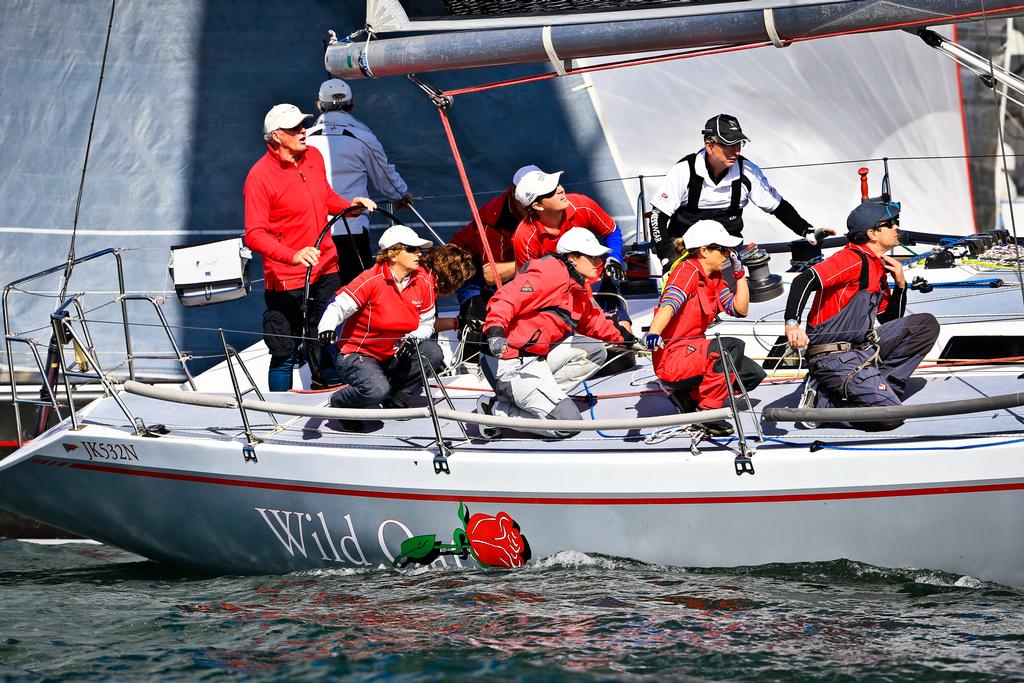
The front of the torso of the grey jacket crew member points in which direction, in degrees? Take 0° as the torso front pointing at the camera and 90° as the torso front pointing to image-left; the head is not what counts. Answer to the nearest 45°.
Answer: approximately 180°

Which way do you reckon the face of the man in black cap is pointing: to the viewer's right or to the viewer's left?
to the viewer's right

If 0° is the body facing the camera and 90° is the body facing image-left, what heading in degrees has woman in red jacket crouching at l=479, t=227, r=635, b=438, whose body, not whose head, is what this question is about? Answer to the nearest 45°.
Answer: approximately 270°

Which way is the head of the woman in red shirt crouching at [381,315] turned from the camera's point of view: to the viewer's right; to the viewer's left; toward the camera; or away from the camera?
to the viewer's right

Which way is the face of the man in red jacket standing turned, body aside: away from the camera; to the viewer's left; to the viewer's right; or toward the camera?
to the viewer's right

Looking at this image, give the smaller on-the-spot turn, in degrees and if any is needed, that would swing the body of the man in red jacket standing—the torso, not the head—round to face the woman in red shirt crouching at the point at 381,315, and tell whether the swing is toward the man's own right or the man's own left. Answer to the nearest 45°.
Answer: approximately 45° to the man's own right

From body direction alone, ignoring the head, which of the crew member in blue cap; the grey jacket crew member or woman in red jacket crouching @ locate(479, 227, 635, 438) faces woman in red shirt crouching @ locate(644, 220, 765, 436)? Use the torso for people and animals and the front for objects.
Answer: woman in red jacket crouching @ locate(479, 227, 635, 438)
